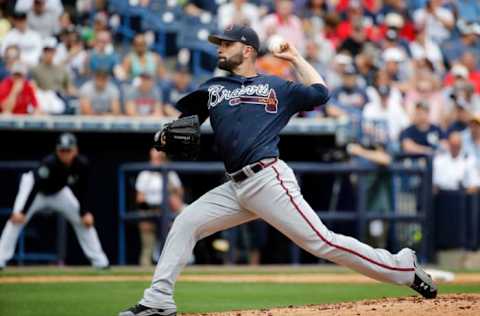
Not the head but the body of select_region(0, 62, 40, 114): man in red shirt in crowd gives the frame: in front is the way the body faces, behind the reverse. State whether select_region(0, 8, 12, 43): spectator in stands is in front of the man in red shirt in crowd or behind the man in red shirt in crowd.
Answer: behind

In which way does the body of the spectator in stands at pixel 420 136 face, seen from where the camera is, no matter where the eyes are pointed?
toward the camera

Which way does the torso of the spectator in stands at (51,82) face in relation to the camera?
toward the camera

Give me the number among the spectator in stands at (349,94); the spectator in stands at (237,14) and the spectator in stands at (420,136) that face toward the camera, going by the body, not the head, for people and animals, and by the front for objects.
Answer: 3

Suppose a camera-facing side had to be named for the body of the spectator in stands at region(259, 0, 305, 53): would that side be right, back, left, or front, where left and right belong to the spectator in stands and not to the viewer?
front

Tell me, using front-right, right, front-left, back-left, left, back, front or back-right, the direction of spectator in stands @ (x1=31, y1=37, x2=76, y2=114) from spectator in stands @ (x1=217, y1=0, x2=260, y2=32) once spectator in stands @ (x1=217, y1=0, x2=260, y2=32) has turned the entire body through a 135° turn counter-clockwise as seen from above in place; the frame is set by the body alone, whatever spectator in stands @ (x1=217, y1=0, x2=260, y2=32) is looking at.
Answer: back

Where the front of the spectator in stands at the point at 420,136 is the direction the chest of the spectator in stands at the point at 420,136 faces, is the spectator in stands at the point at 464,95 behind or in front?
behind

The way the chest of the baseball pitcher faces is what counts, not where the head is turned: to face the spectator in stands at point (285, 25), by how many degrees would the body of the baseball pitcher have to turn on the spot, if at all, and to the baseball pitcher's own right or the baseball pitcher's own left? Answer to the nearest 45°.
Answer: approximately 135° to the baseball pitcher's own right

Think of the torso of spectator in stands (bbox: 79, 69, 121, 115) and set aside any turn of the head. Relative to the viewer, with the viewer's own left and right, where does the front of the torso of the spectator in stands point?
facing the viewer

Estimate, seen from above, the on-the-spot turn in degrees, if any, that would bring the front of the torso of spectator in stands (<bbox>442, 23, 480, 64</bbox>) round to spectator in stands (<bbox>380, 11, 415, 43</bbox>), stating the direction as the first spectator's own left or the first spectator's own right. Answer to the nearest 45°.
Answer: approximately 90° to the first spectator's own right
